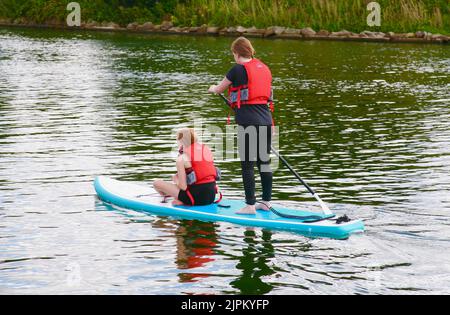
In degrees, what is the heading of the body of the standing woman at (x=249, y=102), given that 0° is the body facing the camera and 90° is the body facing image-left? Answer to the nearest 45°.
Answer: approximately 135°

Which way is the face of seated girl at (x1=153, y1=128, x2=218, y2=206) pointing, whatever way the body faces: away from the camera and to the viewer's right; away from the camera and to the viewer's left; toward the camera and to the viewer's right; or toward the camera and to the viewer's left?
away from the camera and to the viewer's left

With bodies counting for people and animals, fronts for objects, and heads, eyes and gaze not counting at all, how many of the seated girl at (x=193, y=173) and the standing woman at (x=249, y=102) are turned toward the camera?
0

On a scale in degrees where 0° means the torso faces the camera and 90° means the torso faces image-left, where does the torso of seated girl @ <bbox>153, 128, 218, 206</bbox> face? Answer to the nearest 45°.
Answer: approximately 135°

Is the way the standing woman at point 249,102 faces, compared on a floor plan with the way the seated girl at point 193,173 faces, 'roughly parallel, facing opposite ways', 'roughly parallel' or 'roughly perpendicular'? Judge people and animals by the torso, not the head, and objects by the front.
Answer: roughly parallel
